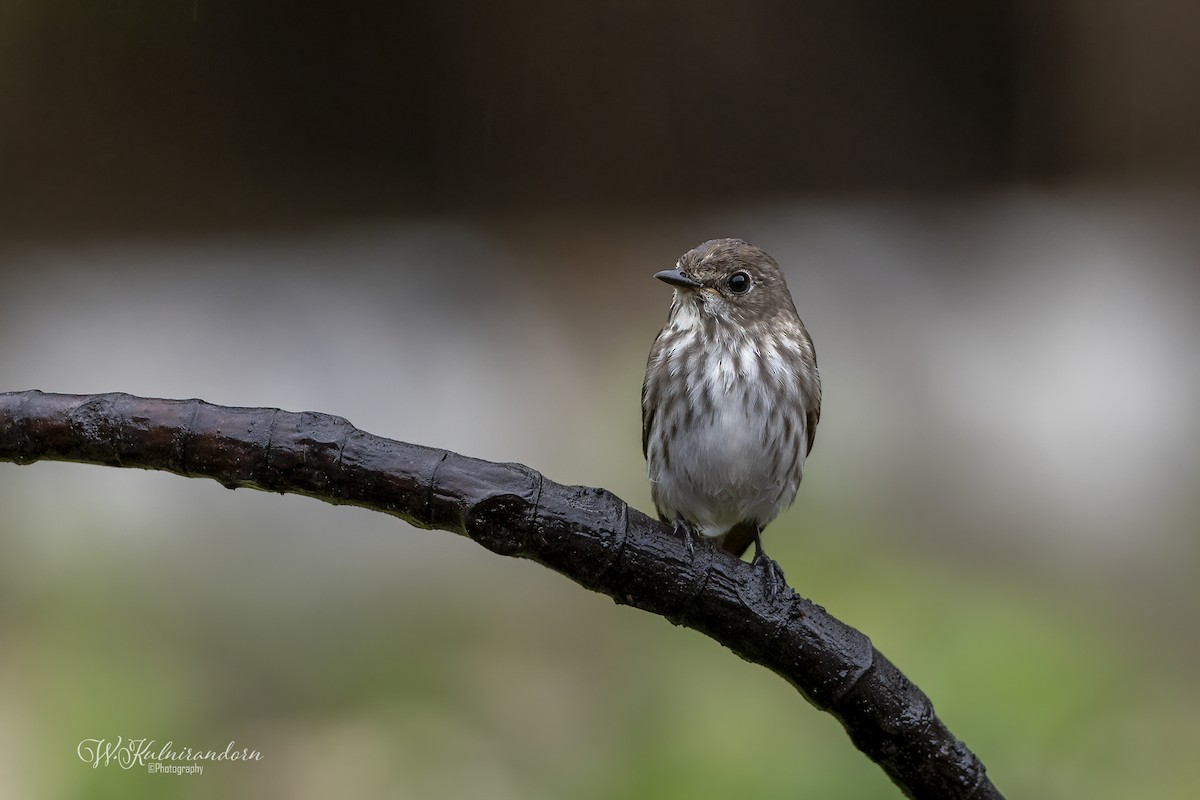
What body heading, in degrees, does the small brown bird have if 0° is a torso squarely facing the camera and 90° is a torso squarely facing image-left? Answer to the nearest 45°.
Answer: approximately 0°
